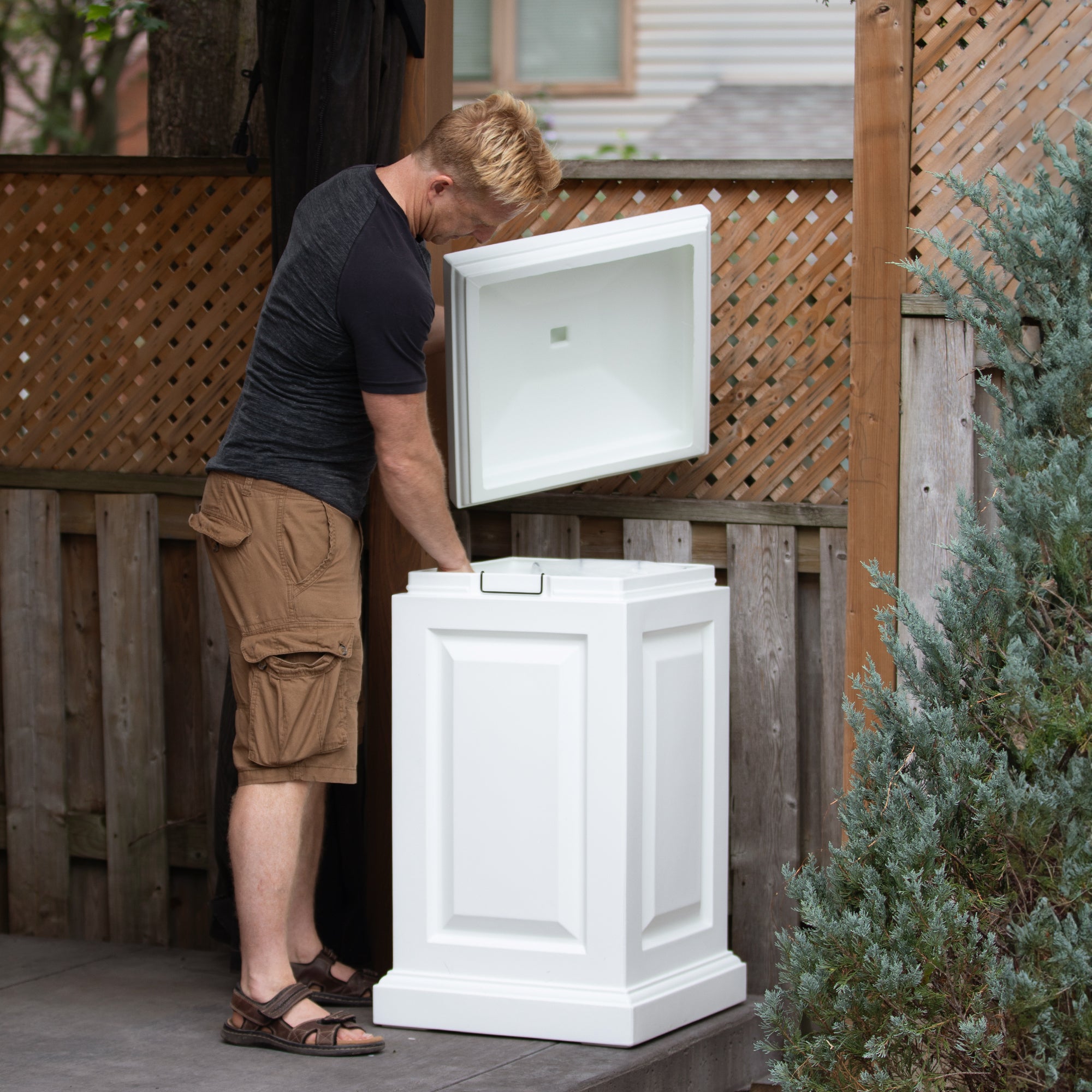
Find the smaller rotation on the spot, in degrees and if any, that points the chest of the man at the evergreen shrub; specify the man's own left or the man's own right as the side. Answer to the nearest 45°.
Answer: approximately 45° to the man's own right

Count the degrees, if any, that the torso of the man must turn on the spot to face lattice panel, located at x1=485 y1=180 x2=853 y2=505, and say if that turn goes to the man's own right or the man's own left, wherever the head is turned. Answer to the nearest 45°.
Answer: approximately 45° to the man's own left

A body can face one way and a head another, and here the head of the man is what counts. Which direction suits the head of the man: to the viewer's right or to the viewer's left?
to the viewer's right

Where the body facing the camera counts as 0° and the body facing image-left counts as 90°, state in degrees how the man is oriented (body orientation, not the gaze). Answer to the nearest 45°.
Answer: approximately 270°

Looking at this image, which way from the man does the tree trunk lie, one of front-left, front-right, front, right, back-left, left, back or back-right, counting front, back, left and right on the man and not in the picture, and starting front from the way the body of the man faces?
left

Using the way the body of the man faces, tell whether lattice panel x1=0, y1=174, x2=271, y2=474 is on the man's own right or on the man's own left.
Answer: on the man's own left

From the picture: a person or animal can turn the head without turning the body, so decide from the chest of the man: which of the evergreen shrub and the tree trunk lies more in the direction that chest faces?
the evergreen shrub

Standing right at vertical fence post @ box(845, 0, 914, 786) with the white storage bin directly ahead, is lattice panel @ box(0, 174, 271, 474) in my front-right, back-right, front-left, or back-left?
front-right

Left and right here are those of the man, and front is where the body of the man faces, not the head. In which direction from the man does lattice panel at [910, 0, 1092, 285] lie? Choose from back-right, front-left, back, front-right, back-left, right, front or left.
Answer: front

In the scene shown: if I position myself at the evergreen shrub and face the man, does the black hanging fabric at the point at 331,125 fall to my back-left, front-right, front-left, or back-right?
front-right

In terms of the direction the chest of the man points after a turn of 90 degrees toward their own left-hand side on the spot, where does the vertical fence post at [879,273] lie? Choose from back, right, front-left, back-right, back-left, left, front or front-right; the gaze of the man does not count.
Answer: right
